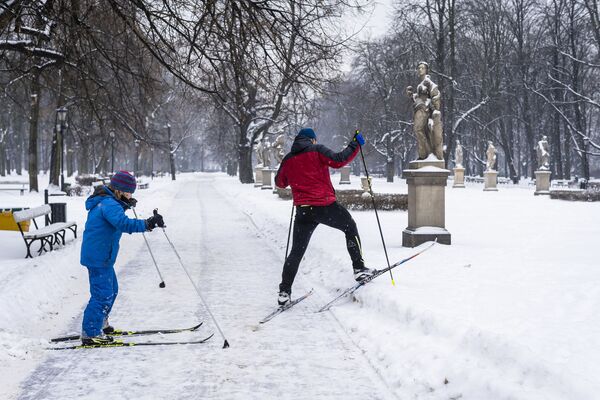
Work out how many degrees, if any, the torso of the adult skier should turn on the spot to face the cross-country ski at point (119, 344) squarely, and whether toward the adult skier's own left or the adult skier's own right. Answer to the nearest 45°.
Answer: approximately 180°

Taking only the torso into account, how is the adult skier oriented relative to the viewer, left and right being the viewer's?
facing away from the viewer and to the right of the viewer

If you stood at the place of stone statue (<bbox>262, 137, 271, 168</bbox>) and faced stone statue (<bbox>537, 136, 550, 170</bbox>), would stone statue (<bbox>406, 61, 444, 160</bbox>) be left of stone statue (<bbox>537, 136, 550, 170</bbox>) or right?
right

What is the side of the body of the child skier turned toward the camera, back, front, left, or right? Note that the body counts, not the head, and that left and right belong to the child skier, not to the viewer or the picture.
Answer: right

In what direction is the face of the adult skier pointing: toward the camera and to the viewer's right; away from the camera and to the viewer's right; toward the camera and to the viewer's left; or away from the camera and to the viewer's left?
away from the camera and to the viewer's right

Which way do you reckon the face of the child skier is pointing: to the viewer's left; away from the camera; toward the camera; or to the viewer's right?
to the viewer's right

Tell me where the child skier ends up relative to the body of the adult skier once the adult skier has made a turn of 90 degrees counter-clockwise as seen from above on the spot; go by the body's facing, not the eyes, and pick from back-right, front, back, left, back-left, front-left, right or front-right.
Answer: left

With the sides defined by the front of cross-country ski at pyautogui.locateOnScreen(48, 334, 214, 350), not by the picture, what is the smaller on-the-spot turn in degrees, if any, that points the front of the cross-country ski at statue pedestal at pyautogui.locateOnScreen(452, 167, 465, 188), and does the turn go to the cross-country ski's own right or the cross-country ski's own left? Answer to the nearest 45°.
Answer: approximately 45° to the cross-country ski's own left

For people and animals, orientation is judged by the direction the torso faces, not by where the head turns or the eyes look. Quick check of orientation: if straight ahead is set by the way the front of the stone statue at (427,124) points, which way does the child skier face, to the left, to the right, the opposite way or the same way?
the opposite way

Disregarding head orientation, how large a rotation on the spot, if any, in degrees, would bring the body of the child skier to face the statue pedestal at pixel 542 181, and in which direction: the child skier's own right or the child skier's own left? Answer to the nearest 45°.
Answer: approximately 45° to the child skier's own left

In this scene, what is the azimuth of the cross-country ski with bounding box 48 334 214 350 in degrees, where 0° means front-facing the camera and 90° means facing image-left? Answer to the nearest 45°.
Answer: approximately 270°
